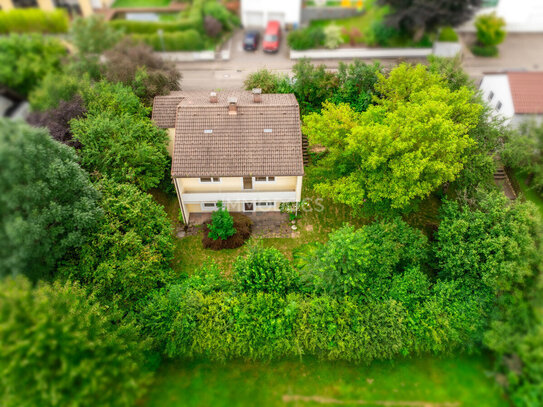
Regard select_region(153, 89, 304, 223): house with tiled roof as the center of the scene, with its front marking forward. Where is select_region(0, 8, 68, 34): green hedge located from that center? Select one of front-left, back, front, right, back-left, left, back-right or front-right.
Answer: back-right

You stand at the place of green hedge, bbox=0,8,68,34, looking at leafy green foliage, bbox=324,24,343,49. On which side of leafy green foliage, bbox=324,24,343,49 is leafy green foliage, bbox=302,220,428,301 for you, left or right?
right

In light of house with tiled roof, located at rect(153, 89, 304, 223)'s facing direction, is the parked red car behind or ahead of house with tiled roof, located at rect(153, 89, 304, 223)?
ahead

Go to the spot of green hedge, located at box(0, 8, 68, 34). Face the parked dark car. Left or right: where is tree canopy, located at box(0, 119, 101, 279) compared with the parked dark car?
right

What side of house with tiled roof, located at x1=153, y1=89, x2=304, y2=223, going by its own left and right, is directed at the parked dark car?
front

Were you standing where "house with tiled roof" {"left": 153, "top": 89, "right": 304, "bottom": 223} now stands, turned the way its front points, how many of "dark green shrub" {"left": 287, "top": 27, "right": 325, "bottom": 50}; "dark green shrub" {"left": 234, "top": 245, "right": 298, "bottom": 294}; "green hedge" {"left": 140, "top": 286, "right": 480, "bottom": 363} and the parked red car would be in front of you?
2
